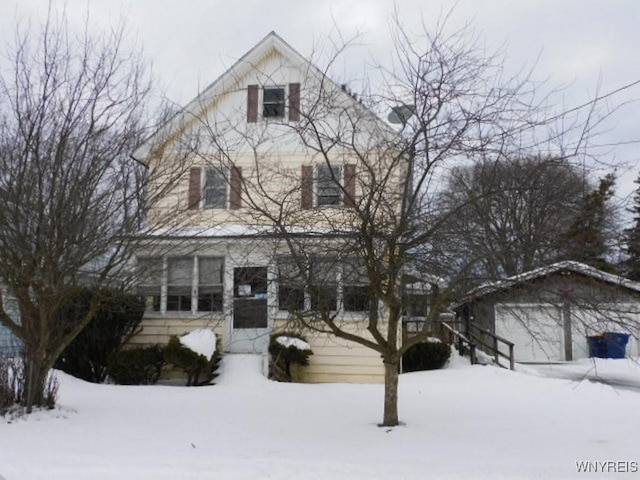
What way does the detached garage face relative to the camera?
toward the camera

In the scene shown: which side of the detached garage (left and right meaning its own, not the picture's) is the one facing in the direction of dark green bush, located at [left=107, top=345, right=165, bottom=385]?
right

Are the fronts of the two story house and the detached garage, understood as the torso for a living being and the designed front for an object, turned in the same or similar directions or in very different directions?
same or similar directions

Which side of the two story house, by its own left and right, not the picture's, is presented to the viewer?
front

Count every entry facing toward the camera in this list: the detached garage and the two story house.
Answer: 2
